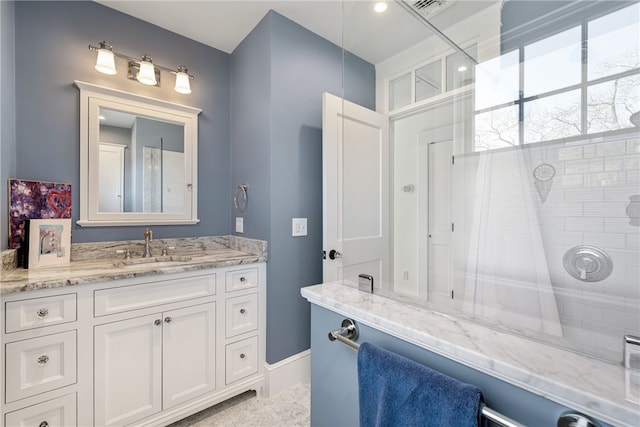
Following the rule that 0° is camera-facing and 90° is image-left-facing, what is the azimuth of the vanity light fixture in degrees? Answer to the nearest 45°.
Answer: approximately 315°

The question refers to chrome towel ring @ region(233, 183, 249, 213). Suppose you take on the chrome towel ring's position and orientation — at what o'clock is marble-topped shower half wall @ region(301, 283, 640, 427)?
The marble-topped shower half wall is roughly at 10 o'clock from the chrome towel ring.

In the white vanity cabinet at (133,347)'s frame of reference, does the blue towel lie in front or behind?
in front

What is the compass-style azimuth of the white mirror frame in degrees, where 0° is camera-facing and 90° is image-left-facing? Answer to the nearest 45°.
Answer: approximately 315°

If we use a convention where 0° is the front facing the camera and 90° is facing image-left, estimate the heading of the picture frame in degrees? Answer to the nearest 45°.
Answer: approximately 315°

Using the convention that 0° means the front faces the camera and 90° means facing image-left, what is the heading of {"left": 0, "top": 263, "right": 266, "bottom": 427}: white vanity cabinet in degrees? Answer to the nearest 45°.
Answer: approximately 315°

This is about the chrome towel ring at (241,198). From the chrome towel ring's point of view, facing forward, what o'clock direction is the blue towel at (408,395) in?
The blue towel is roughly at 10 o'clock from the chrome towel ring.
